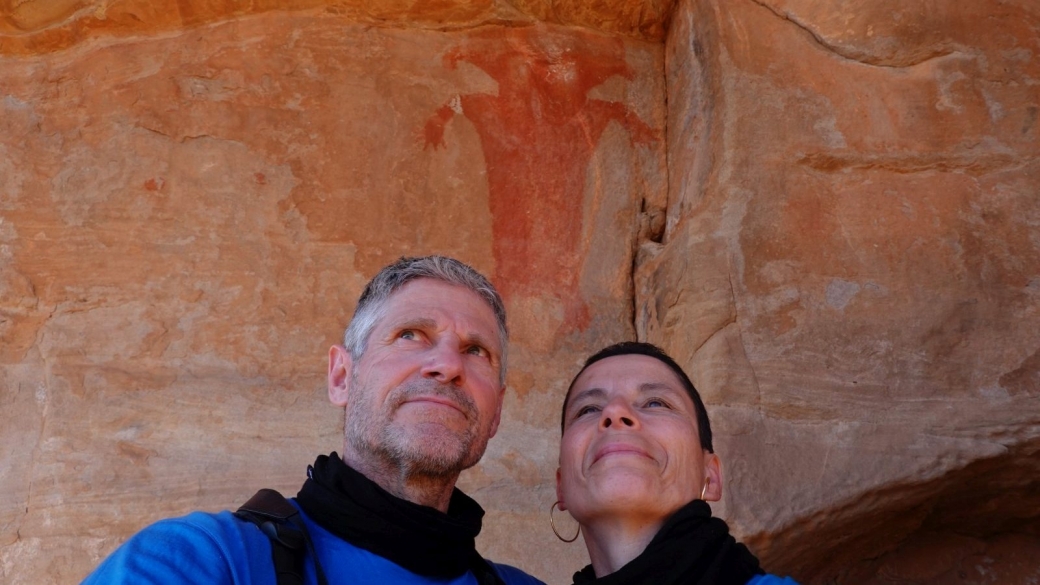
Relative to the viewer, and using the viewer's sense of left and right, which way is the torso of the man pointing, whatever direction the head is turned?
facing the viewer and to the right of the viewer

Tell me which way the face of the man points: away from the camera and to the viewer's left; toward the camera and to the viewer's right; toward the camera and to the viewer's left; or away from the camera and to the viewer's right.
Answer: toward the camera and to the viewer's right

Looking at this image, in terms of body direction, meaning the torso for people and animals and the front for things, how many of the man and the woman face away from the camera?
0

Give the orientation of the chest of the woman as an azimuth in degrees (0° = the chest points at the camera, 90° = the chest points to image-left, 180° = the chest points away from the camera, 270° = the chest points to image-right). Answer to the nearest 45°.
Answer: approximately 45°

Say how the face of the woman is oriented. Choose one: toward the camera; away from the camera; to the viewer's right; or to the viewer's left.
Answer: toward the camera
